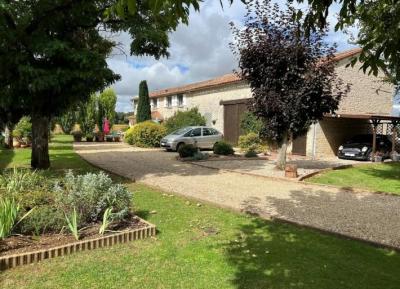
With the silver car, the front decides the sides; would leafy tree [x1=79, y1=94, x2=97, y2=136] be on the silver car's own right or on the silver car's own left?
on the silver car's own right

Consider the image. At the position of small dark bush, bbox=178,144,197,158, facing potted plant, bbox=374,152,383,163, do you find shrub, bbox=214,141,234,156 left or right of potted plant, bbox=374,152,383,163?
left

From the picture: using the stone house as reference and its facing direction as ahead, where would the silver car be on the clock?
The silver car is roughly at 1 o'clock from the stone house.

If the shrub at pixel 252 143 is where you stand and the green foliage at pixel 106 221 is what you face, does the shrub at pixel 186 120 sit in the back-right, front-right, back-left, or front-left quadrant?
back-right

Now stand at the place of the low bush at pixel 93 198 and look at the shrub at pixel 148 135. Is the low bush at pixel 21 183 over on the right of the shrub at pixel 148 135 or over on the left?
left

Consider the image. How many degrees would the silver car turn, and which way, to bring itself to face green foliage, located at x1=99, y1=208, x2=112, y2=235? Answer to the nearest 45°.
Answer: approximately 45° to its left

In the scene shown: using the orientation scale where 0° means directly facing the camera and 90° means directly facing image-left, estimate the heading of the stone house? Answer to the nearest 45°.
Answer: approximately 45°

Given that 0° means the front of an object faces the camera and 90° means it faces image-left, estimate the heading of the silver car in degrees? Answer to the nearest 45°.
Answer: approximately 45°

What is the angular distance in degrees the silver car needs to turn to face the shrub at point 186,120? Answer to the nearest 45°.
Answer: approximately 135° to its right

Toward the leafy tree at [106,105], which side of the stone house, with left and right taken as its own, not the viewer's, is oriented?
right

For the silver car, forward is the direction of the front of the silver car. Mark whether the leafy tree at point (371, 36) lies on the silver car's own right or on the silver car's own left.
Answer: on the silver car's own left

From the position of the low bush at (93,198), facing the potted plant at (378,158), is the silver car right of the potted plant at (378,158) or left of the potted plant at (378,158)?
left
